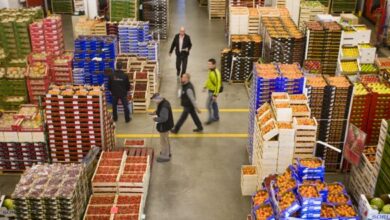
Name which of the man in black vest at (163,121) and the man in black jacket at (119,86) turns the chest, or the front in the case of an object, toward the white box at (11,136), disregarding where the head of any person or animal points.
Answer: the man in black vest at (163,121)

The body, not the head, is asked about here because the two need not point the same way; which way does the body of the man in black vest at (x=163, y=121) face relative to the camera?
to the viewer's left

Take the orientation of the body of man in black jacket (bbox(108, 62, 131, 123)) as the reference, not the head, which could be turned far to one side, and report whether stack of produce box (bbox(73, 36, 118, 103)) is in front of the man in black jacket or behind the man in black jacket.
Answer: in front

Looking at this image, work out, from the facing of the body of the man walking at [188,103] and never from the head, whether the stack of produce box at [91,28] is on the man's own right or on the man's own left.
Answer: on the man's own right

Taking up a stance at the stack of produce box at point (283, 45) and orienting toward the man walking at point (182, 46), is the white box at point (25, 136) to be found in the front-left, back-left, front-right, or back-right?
front-left

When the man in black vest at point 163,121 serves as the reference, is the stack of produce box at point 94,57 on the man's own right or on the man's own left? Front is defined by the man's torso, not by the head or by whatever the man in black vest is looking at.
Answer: on the man's own right

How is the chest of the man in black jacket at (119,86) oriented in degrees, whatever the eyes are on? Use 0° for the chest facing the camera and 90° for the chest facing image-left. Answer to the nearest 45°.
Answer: approximately 180°

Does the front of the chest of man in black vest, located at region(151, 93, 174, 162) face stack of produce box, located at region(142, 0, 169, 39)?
no

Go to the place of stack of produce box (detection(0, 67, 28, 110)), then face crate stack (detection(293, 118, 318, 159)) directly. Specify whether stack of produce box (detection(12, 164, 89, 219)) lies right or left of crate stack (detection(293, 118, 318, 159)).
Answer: right

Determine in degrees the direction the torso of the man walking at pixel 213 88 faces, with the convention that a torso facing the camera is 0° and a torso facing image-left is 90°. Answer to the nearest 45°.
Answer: approximately 45°

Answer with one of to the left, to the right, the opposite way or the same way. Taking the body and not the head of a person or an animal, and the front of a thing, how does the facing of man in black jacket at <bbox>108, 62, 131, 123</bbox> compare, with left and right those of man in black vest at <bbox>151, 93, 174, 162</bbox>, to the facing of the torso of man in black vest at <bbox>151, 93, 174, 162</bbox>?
to the right

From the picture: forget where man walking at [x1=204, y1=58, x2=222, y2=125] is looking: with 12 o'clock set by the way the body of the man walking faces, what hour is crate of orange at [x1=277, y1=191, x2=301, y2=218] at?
The crate of orange is roughly at 10 o'clock from the man walking.

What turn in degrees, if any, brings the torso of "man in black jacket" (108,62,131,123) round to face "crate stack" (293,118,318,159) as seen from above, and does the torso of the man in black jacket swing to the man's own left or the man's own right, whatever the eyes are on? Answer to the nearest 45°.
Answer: approximately 135° to the man's own right
